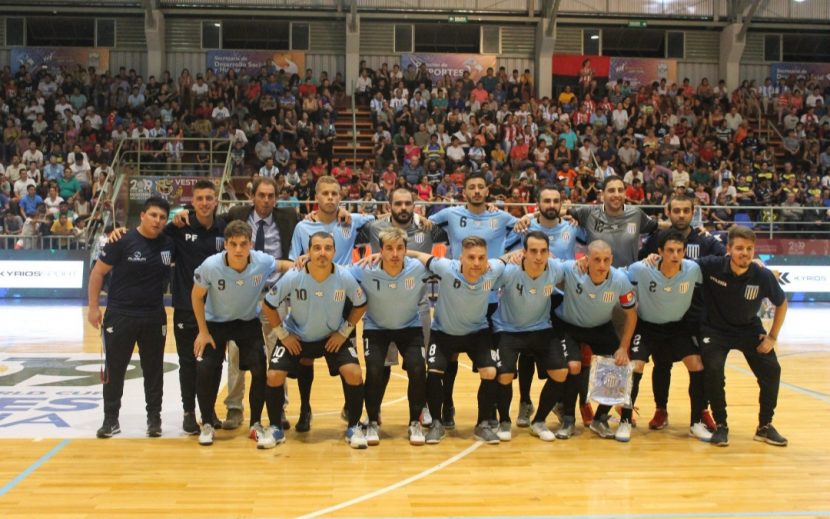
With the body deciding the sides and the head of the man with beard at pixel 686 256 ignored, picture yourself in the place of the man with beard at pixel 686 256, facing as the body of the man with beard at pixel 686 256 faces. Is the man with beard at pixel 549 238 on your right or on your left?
on your right

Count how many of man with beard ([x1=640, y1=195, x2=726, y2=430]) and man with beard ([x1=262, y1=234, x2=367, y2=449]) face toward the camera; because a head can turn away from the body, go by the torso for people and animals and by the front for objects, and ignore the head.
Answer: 2

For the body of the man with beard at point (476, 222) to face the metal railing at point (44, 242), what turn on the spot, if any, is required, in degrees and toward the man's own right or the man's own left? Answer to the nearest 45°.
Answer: approximately 135° to the man's own right

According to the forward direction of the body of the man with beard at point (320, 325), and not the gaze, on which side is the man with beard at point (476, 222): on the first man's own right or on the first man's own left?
on the first man's own left

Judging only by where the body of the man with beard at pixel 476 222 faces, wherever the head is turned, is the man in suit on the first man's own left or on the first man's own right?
on the first man's own right

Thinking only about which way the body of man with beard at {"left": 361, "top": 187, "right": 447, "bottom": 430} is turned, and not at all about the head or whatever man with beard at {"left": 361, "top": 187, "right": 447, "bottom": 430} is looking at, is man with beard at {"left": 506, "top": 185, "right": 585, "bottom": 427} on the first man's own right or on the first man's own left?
on the first man's own left

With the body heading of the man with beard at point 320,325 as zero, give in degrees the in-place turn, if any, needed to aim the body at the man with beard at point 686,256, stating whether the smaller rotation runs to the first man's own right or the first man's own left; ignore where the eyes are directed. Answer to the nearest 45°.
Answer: approximately 90° to the first man's own left

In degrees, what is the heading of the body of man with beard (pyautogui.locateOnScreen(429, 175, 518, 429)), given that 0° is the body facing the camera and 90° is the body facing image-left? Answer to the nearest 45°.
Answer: approximately 0°

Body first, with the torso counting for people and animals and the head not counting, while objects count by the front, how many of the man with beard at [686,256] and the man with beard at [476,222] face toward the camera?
2
